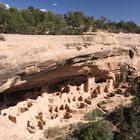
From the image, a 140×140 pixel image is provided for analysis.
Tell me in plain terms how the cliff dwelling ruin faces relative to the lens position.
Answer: facing the viewer and to the right of the viewer
